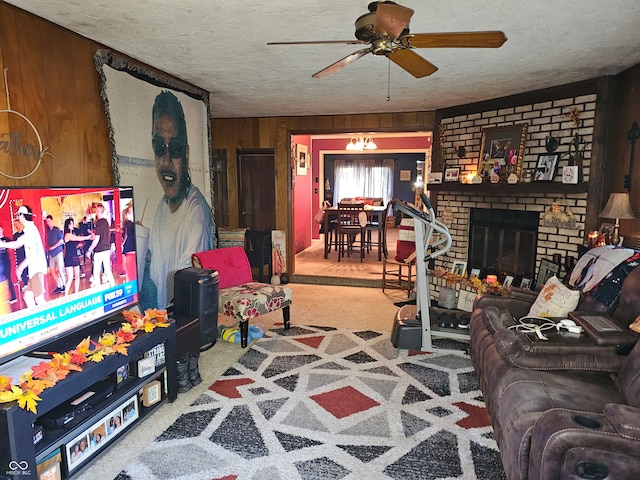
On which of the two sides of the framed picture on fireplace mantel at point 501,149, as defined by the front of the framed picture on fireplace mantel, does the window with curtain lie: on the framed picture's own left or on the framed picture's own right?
on the framed picture's own right

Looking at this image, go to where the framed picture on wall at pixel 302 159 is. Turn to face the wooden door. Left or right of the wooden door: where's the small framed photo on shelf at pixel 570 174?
left

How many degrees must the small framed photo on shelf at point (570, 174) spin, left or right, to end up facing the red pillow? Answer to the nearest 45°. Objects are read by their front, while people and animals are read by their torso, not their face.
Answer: approximately 45° to its right

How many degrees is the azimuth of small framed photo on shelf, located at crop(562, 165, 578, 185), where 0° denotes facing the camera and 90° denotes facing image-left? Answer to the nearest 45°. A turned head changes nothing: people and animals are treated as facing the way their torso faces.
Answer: approximately 45°

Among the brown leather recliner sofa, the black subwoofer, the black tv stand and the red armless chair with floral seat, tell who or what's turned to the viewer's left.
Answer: the brown leather recliner sofa

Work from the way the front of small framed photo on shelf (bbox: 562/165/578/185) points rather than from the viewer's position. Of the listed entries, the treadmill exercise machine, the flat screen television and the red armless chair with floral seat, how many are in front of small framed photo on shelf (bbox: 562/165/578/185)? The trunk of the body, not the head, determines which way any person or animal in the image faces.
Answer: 3

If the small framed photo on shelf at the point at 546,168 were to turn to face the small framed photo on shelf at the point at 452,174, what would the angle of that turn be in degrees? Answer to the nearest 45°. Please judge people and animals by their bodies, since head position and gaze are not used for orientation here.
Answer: approximately 90° to its right

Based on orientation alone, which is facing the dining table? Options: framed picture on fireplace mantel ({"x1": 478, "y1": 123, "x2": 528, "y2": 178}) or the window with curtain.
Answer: the window with curtain

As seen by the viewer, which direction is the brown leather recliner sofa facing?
to the viewer's left
